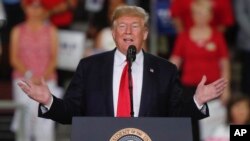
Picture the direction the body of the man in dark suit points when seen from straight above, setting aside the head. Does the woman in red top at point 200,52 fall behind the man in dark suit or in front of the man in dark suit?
behind

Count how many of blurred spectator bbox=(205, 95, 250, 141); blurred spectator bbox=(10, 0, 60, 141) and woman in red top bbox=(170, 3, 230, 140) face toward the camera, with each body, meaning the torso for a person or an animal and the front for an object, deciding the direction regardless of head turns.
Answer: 3

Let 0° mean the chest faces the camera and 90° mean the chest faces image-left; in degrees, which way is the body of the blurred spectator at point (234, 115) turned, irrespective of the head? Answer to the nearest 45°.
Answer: approximately 0°

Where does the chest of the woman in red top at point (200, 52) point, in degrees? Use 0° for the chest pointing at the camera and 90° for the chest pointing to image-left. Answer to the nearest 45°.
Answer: approximately 0°
